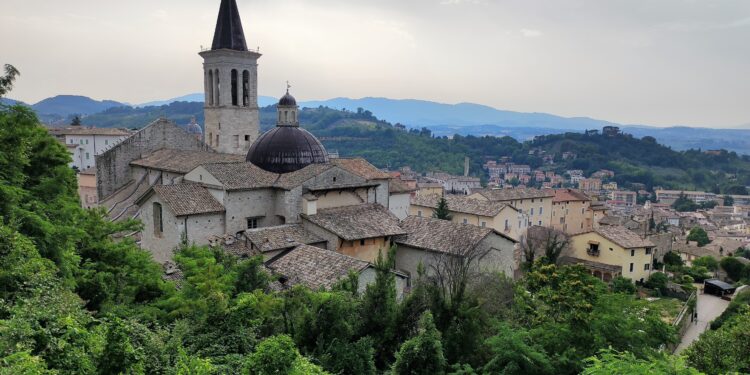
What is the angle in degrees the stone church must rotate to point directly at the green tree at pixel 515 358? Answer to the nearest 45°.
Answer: approximately 135° to its left

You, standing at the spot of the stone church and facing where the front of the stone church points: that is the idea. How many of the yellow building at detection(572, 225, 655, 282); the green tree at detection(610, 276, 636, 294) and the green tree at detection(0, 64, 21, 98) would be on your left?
1

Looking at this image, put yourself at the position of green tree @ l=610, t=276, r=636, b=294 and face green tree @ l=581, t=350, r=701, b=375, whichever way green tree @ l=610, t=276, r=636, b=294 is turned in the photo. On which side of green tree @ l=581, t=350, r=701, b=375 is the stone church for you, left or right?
right

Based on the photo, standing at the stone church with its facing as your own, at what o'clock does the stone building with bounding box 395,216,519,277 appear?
The stone building is roughly at 5 o'clock from the stone church.

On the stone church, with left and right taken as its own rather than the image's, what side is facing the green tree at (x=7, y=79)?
left

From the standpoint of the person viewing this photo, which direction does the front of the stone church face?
facing away from the viewer and to the left of the viewer

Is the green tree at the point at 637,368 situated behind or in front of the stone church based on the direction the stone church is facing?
behind

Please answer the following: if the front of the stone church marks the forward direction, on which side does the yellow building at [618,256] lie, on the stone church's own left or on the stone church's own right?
on the stone church's own right

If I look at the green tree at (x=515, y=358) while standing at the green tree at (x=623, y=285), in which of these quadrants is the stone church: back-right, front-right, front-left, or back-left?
front-right
